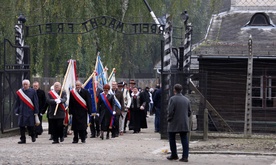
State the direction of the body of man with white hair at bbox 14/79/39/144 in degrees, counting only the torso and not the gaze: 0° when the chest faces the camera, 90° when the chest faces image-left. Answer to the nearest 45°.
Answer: approximately 0°

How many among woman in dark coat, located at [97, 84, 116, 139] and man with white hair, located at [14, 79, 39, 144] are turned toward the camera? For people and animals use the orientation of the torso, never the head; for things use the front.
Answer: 2

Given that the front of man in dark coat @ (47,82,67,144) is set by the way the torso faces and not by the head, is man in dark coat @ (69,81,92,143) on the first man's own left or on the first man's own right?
on the first man's own left

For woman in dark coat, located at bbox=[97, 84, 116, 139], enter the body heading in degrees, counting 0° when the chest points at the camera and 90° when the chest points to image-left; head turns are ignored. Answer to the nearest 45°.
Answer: approximately 0°

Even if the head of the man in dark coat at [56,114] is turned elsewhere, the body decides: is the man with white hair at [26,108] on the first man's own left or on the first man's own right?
on the first man's own right
